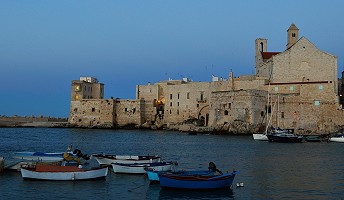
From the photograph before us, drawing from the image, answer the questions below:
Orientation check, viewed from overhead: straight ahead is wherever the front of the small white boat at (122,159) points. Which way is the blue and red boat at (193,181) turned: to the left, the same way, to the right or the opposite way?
the opposite way

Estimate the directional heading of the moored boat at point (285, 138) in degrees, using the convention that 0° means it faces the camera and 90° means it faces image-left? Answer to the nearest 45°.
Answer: approximately 90°

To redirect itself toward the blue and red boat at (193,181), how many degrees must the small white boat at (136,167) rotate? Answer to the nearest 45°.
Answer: approximately 45° to its right
